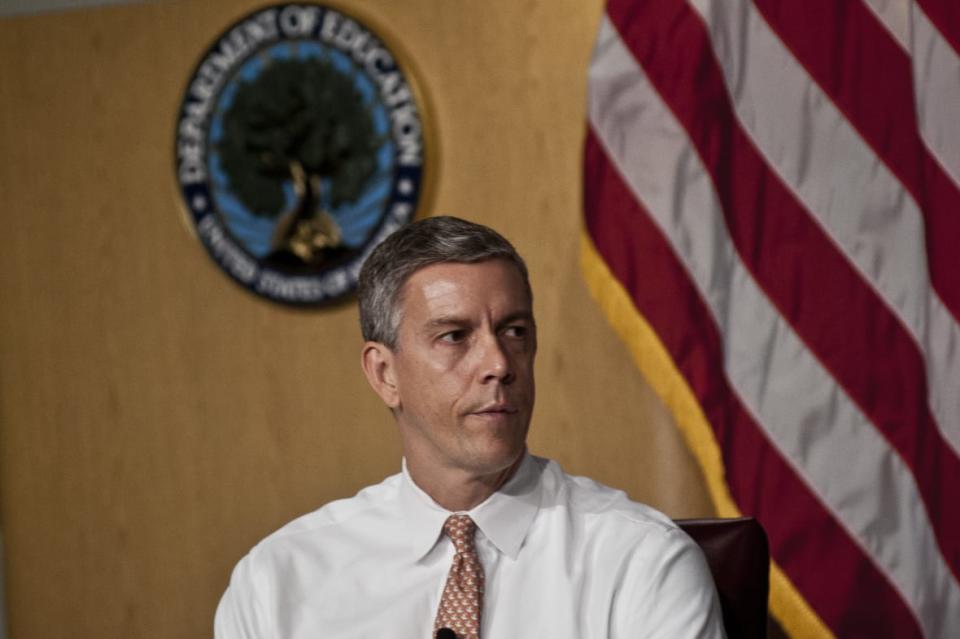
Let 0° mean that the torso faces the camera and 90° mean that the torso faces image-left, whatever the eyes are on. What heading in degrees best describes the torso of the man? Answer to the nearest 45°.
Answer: approximately 0°

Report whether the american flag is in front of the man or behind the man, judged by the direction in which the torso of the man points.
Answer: behind
